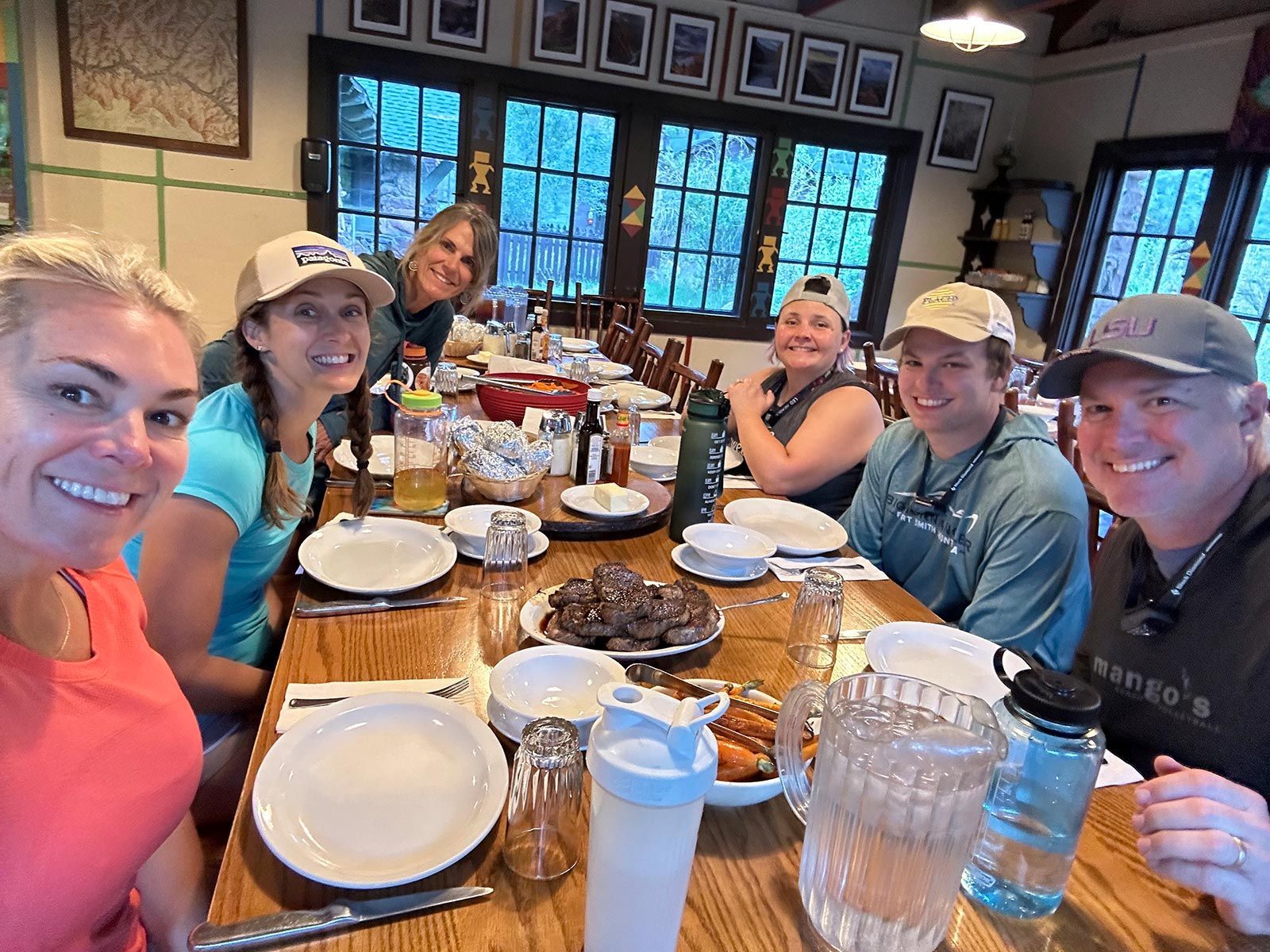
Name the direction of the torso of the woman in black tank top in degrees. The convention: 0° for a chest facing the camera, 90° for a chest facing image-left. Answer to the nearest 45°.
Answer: approximately 45°

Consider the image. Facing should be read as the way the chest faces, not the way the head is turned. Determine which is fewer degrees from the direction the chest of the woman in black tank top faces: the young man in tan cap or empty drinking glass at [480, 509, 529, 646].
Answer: the empty drinking glass

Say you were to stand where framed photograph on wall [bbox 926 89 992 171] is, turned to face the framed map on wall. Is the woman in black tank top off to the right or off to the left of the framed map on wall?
left

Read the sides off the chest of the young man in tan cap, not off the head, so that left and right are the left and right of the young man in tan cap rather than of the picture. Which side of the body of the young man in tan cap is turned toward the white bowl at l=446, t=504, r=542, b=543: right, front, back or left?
front

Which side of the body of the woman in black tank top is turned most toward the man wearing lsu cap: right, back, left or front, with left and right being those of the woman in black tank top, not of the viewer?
left

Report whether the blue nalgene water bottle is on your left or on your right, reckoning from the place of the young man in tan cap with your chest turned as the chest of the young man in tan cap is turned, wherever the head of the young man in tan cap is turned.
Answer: on your left

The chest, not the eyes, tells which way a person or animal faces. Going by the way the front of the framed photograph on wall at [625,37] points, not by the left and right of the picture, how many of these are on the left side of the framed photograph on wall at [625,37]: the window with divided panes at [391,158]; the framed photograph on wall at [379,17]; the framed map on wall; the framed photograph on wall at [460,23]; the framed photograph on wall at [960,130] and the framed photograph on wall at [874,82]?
2

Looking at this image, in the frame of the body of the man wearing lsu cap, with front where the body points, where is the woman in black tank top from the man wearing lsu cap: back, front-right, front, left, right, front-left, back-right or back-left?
right

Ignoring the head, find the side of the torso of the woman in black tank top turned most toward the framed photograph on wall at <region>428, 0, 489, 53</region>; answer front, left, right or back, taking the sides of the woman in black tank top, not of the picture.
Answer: right

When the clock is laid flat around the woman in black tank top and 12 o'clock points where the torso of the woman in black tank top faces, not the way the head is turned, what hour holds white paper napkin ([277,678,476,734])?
The white paper napkin is roughly at 11 o'clock from the woman in black tank top.

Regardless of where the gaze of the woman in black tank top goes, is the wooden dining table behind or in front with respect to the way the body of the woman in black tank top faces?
in front

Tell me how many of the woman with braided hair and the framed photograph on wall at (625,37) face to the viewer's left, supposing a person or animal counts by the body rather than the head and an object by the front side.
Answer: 0

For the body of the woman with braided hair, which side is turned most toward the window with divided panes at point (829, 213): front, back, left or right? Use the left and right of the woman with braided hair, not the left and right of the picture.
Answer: left

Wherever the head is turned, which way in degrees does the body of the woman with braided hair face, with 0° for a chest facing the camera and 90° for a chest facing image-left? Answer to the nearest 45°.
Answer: approximately 315°
